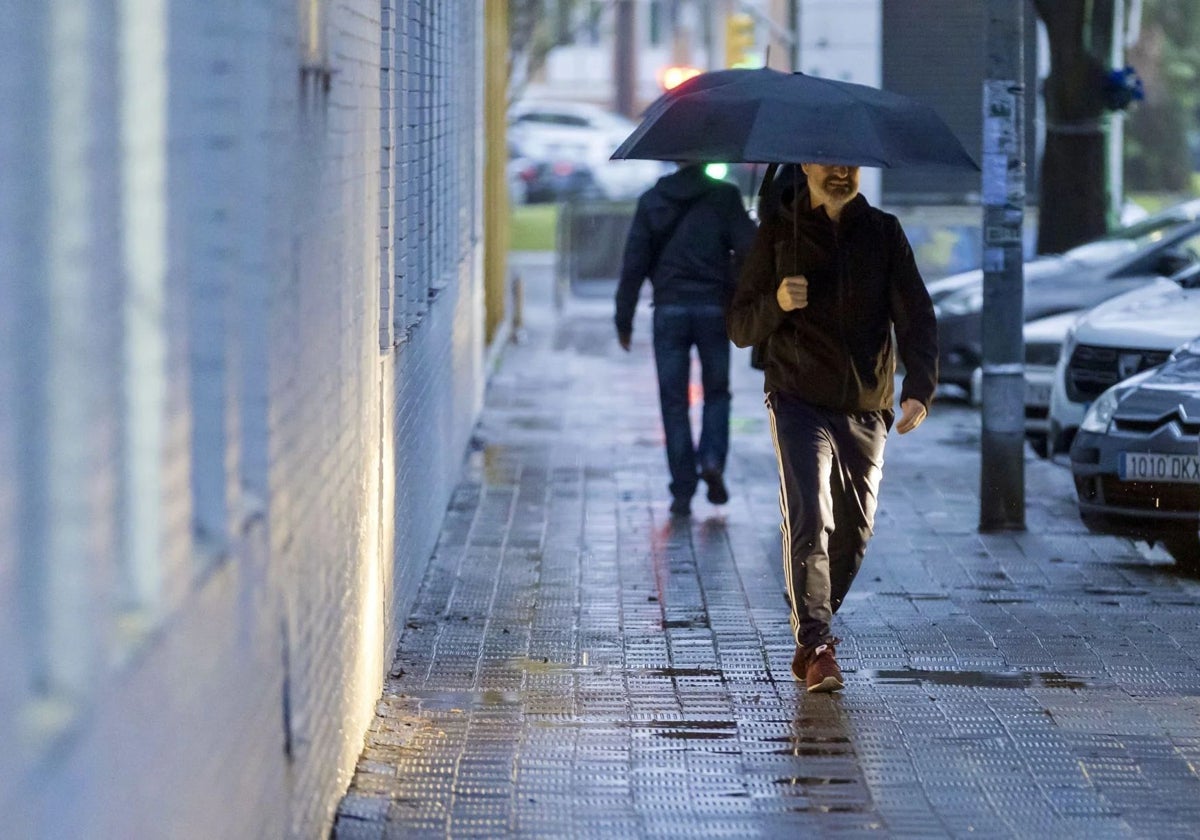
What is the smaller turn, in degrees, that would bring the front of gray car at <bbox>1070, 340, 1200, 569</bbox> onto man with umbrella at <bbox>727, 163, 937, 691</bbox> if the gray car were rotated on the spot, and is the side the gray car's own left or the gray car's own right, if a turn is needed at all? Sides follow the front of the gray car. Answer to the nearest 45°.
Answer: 0° — it already faces them

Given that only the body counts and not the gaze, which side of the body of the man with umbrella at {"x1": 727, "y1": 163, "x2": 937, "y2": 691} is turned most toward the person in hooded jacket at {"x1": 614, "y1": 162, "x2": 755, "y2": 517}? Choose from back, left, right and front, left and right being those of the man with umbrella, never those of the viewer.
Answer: back

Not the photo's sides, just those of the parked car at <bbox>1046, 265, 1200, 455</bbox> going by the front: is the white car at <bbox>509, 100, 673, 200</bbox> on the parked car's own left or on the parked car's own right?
on the parked car's own right

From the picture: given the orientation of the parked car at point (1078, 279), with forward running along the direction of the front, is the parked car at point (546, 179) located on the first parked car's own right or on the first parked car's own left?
on the first parked car's own right

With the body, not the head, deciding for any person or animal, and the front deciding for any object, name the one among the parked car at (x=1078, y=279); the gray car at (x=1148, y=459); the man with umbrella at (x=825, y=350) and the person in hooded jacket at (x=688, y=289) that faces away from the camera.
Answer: the person in hooded jacket

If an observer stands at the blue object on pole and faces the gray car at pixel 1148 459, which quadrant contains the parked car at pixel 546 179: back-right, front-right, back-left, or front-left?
back-right

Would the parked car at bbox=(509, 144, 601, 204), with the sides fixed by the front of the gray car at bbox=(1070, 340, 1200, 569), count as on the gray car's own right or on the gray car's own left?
on the gray car's own right

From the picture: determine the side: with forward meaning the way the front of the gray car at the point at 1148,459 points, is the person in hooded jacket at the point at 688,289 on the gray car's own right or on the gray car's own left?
on the gray car's own right

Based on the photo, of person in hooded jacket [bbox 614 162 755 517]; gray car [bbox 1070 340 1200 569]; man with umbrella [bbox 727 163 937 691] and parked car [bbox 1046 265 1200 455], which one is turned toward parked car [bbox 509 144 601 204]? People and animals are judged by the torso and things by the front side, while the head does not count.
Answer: the person in hooded jacket

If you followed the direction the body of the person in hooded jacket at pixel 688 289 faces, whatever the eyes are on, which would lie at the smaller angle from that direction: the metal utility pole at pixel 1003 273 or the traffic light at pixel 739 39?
the traffic light

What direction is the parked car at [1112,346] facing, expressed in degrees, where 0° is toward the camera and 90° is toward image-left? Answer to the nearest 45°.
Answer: approximately 45°

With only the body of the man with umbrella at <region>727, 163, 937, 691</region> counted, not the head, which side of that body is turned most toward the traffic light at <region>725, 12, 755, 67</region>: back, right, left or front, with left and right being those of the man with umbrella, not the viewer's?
back
